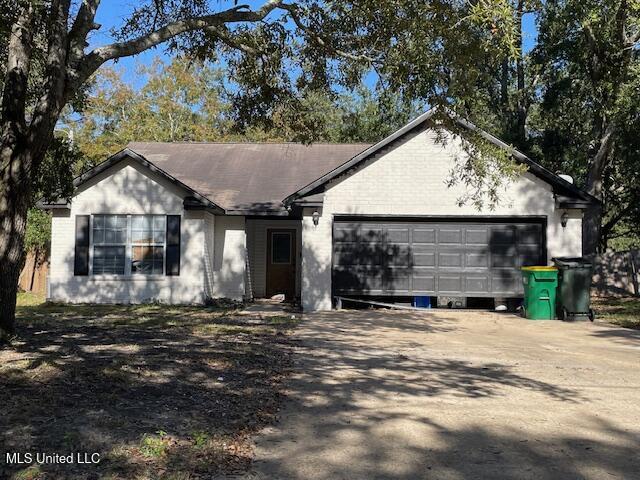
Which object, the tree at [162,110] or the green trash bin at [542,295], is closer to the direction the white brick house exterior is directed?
the green trash bin

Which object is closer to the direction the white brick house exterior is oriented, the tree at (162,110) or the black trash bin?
the black trash bin

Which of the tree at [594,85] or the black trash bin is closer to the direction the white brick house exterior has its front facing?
the black trash bin

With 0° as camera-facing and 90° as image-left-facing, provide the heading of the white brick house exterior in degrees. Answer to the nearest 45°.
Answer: approximately 0°

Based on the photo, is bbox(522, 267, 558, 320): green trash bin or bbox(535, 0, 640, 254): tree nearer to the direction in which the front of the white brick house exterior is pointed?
the green trash bin

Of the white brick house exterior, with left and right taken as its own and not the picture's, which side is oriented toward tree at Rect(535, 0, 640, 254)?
left

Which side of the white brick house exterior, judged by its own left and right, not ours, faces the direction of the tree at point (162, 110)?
back
